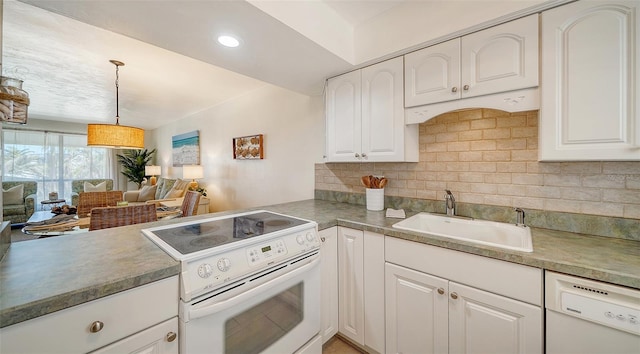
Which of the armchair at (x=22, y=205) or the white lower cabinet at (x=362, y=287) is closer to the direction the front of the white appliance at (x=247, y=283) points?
the white lower cabinet

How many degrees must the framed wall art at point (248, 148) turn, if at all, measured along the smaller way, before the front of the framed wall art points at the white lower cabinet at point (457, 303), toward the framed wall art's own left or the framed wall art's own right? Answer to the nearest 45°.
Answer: approximately 45° to the framed wall art's own left

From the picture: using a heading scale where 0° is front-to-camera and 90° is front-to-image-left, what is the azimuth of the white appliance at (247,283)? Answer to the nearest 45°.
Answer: approximately 315°

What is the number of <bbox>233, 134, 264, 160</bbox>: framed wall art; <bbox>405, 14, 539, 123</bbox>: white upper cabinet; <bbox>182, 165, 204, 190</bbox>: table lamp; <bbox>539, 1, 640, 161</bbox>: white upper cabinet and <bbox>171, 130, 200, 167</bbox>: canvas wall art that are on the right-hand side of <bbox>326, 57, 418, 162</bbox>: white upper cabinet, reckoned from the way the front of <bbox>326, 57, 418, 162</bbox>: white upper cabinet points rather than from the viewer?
3

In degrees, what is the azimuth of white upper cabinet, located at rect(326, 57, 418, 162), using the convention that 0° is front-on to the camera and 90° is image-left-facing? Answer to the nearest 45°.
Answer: approximately 45°

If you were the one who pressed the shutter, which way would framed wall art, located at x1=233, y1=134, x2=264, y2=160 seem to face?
facing the viewer and to the left of the viewer

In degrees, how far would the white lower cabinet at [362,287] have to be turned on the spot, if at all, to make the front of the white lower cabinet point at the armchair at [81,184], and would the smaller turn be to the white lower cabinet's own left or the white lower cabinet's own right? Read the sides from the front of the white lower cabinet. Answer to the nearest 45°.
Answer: approximately 90° to the white lower cabinet's own right

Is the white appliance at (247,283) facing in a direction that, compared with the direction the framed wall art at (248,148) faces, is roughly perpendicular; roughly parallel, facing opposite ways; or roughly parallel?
roughly perpendicular

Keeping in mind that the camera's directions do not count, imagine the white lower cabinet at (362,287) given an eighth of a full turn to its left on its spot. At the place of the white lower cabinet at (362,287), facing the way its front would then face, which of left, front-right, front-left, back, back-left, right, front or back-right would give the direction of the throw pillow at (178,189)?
back-right

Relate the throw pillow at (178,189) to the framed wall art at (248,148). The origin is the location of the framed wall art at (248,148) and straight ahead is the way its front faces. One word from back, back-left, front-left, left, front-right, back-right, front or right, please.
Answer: right
